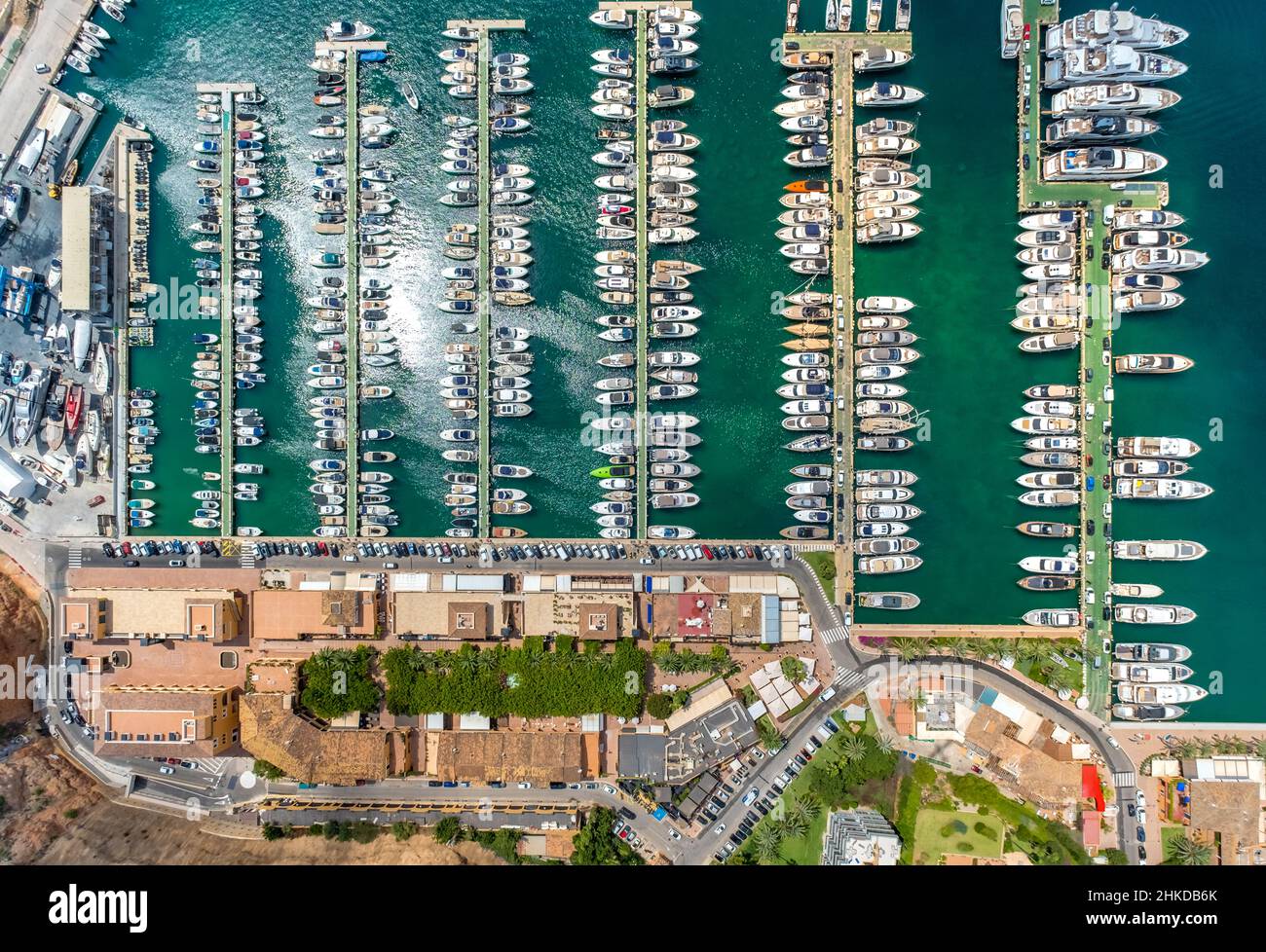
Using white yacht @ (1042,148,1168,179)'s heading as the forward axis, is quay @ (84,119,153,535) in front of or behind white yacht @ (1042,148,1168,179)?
behind

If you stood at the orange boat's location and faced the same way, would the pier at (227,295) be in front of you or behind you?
in front

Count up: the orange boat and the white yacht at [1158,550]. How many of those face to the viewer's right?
1

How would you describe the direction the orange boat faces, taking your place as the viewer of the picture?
facing to the left of the viewer

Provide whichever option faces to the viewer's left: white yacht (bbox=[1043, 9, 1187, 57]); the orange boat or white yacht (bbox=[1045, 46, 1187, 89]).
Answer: the orange boat

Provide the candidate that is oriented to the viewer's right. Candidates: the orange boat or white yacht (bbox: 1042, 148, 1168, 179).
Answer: the white yacht

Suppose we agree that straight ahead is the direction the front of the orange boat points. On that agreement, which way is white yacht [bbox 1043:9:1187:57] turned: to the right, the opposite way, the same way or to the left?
the opposite way

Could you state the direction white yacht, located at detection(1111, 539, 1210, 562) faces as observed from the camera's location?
facing to the right of the viewer

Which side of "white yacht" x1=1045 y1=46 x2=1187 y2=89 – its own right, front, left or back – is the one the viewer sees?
right

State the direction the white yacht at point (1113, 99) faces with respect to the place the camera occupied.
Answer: facing to the right of the viewer

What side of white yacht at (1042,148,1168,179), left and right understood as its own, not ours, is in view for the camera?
right

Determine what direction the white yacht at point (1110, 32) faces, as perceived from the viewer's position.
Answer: facing to the right of the viewer
